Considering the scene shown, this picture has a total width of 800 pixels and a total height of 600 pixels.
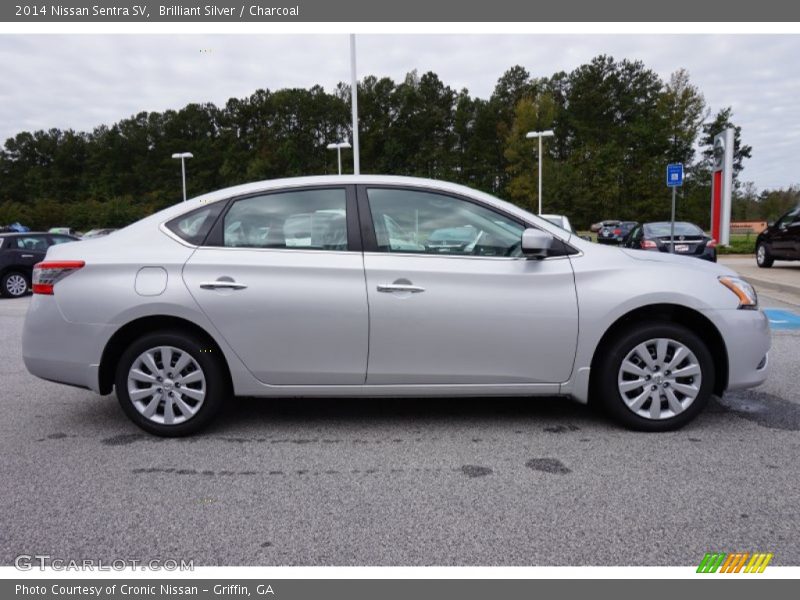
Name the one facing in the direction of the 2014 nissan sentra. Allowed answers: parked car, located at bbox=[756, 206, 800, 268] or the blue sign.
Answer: the blue sign

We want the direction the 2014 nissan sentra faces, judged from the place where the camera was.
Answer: facing to the right of the viewer

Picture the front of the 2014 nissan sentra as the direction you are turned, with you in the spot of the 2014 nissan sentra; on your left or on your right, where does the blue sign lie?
on your left

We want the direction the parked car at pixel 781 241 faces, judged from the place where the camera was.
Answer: facing away from the viewer and to the left of the viewer

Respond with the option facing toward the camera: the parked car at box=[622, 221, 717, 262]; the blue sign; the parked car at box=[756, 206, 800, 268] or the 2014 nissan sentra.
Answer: the blue sign
